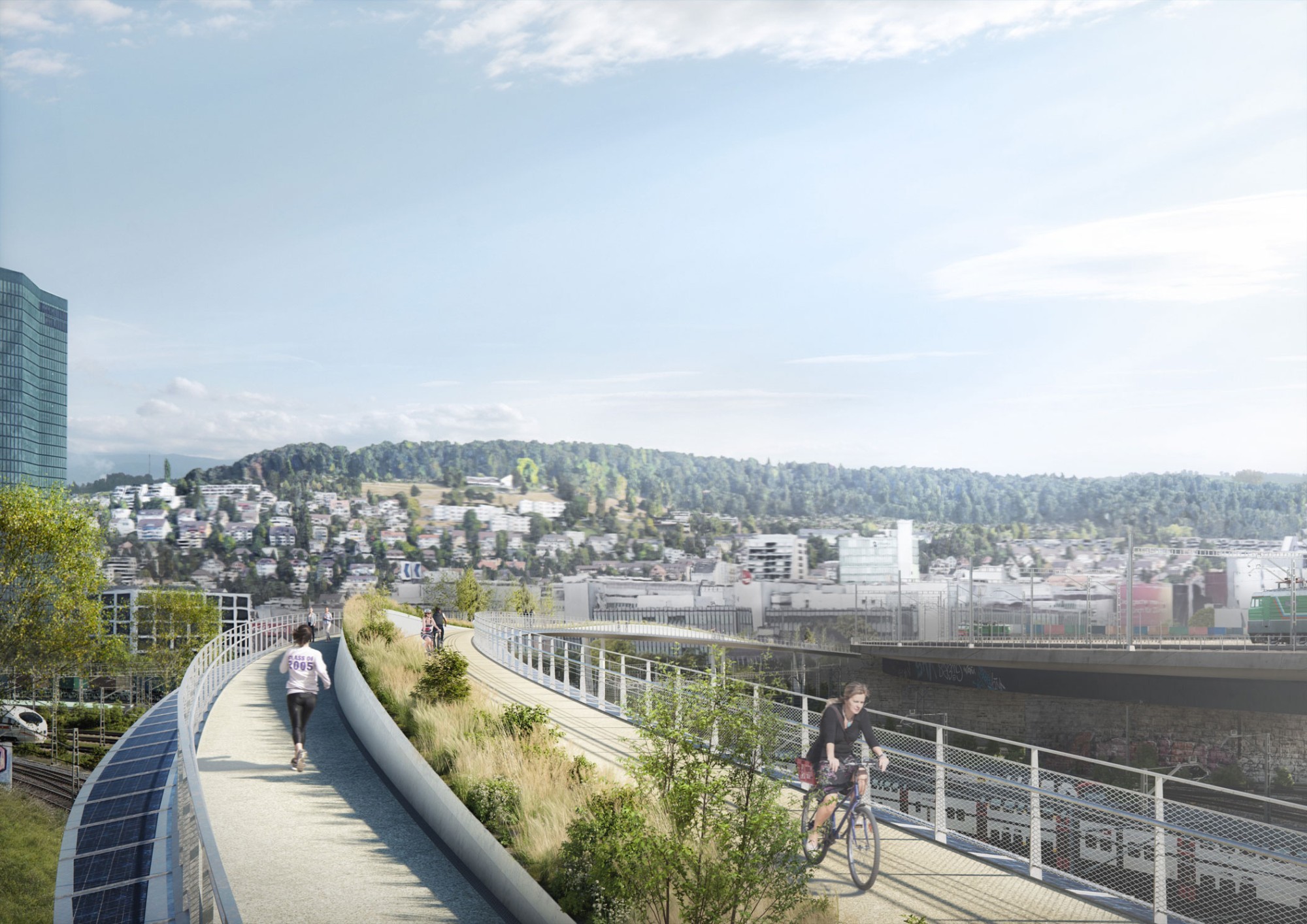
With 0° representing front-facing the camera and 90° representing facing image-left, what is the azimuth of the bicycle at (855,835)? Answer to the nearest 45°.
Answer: approximately 315°

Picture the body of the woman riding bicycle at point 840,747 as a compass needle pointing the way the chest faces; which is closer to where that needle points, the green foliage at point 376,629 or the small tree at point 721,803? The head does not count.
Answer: the small tree

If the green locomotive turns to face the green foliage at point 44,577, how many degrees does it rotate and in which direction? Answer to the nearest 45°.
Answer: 0° — it already faces it

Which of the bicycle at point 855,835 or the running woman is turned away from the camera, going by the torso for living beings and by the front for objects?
the running woman

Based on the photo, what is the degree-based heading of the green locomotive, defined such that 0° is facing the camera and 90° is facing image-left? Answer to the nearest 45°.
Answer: approximately 90°

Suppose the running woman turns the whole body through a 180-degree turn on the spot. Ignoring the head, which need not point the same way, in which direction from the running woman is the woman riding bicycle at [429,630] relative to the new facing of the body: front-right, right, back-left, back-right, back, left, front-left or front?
back

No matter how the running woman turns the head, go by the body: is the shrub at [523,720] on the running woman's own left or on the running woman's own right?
on the running woman's own right

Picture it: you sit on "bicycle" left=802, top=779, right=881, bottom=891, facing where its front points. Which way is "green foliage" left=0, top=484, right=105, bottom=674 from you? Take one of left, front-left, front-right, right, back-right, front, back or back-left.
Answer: back

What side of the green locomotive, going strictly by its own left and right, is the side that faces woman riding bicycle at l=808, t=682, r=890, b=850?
left

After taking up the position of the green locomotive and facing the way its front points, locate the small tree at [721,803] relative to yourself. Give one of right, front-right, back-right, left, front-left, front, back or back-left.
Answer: left

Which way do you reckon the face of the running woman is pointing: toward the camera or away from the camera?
away from the camera

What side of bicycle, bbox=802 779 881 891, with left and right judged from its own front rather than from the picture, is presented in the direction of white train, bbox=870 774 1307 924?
left

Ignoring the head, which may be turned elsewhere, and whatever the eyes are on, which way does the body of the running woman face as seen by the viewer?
away from the camera
